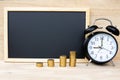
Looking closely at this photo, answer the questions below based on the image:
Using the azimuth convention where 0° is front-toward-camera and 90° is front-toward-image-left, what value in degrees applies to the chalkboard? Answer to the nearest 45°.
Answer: approximately 0°

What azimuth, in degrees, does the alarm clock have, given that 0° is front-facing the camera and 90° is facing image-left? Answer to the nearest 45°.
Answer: approximately 0°

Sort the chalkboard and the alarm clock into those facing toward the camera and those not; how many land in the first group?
2
